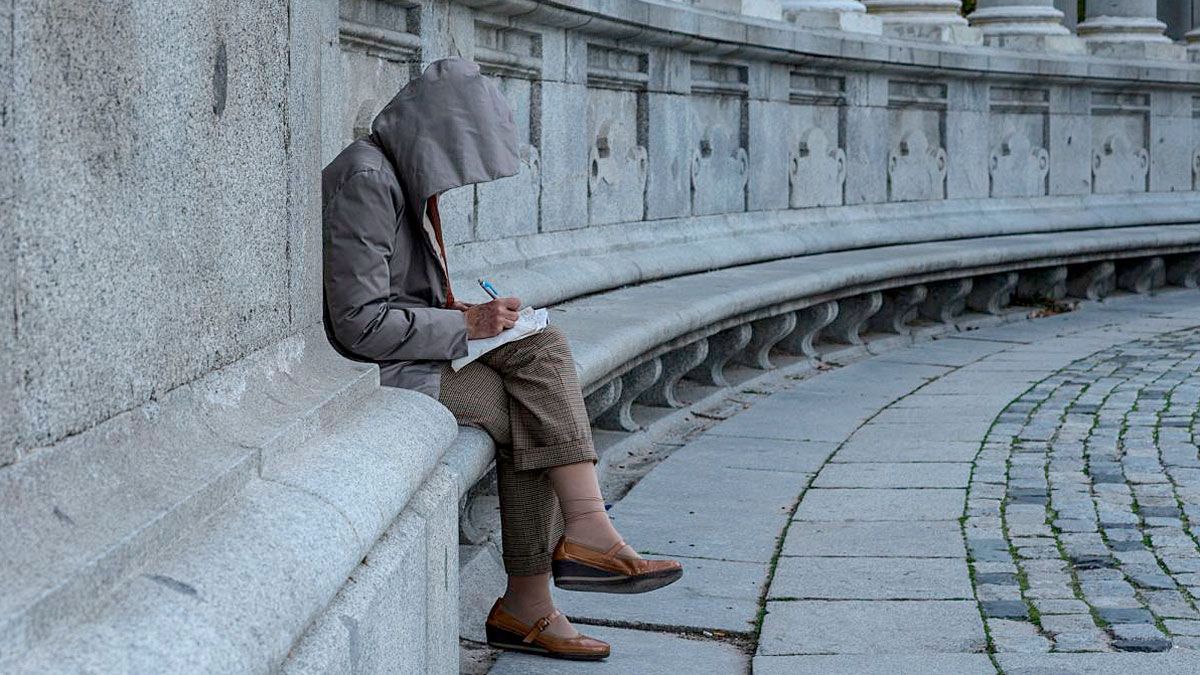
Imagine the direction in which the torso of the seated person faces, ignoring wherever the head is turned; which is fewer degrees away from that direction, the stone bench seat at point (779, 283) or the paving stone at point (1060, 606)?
the paving stone

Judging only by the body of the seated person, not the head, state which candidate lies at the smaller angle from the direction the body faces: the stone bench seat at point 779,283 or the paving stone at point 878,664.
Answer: the paving stone

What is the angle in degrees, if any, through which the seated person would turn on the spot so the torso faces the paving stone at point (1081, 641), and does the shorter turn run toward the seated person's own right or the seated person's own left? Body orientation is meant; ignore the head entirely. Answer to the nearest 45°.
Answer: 0° — they already face it

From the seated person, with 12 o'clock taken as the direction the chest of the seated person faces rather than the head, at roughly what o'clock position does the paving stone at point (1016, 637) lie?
The paving stone is roughly at 12 o'clock from the seated person.

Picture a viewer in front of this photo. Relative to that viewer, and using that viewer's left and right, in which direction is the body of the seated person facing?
facing to the right of the viewer

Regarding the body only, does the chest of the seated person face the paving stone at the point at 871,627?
yes

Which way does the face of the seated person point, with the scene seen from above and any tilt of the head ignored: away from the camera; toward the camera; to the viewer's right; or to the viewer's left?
to the viewer's right

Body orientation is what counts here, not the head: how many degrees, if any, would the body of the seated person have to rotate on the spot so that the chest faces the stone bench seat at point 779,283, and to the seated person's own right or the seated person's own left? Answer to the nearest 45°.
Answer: approximately 90° to the seated person's own left

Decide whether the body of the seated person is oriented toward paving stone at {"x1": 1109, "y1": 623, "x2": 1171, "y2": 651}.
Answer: yes
